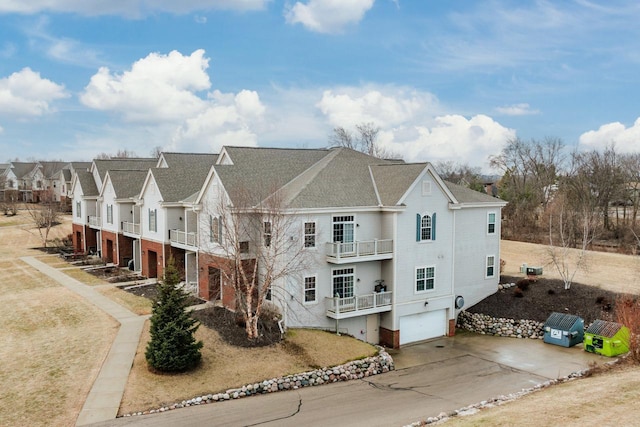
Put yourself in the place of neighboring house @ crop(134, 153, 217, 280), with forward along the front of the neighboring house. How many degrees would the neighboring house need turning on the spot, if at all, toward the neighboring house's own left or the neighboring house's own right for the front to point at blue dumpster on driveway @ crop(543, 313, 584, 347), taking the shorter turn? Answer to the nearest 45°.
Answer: approximately 90° to the neighboring house's own left

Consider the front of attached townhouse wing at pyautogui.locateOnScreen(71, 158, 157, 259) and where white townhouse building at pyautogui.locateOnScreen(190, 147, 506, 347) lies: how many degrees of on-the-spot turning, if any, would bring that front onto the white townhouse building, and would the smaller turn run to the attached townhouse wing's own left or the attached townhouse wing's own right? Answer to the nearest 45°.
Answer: approximately 90° to the attached townhouse wing's own left

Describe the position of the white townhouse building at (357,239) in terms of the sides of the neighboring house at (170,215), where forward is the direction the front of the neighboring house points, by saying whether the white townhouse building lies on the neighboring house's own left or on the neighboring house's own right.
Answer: on the neighboring house's own left

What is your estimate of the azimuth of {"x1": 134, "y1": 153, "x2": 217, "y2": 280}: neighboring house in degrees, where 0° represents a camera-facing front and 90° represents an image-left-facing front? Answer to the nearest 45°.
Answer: approximately 45°

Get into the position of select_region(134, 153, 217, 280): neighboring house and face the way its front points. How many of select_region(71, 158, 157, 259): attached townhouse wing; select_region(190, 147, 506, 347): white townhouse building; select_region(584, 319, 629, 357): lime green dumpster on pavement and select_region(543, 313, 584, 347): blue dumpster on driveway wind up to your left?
3
